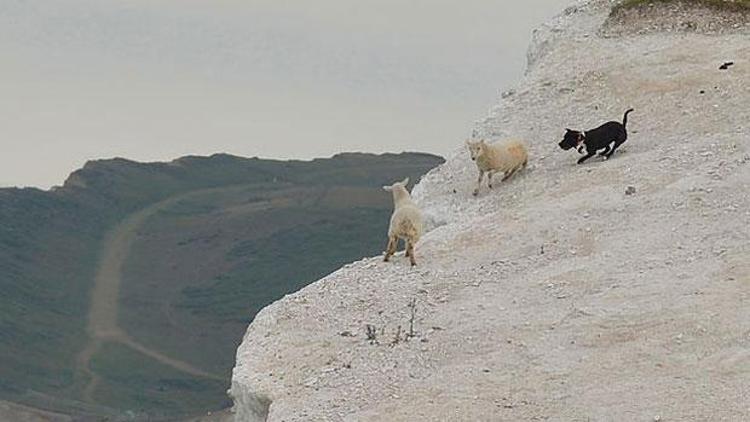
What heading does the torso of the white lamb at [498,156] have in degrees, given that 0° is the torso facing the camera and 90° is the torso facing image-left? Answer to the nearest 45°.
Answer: approximately 45°

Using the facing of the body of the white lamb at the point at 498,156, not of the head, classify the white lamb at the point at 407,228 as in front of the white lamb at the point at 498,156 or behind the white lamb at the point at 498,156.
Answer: in front

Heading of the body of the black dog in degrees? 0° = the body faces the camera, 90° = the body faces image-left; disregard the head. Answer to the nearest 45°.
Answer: approximately 90°

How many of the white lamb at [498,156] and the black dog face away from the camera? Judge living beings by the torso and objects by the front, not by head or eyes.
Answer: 0

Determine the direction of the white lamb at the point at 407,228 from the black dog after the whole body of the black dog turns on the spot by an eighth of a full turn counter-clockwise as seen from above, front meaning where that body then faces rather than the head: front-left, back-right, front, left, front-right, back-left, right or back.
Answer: front
